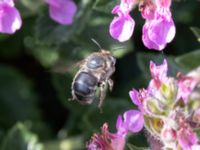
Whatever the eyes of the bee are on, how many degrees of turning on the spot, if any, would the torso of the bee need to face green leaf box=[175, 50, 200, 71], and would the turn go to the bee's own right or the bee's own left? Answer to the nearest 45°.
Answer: approximately 45° to the bee's own right

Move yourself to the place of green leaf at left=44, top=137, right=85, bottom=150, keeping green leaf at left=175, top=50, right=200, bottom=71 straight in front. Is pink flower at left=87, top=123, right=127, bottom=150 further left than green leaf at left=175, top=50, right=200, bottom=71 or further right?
right

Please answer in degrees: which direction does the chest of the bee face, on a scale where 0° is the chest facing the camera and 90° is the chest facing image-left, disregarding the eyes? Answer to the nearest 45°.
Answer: approximately 225°

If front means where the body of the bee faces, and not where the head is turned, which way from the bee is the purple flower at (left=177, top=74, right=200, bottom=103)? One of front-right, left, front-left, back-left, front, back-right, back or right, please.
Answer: right

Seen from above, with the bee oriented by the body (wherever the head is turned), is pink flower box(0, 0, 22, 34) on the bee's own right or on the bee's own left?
on the bee's own left

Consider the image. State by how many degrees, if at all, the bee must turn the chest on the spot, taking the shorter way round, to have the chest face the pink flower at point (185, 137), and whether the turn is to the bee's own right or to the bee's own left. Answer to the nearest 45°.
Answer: approximately 90° to the bee's own right
